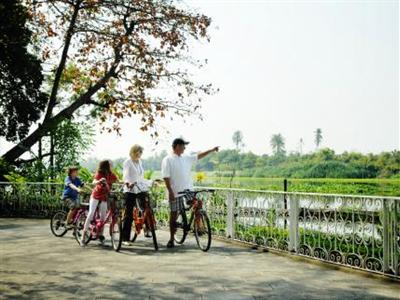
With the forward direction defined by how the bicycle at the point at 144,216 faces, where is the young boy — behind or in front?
behind

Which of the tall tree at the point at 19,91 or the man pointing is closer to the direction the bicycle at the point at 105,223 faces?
the man pointing

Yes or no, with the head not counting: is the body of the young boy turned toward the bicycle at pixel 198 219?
yes

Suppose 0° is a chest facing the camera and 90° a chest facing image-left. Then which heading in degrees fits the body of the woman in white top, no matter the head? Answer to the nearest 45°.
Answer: approximately 315°

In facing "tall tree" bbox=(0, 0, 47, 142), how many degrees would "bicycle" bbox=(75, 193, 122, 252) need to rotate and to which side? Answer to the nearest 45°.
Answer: approximately 135° to its left

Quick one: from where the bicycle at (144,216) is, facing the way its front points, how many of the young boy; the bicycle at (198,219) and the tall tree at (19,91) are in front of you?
1

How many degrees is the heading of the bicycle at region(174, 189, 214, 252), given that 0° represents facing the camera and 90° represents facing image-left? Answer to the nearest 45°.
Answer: approximately 315°

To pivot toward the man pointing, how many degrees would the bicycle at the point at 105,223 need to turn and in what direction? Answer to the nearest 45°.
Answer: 0° — it already faces them

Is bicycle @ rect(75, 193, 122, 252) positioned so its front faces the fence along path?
yes

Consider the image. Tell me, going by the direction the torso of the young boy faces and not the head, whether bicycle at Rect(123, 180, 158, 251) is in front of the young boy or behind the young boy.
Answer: in front
